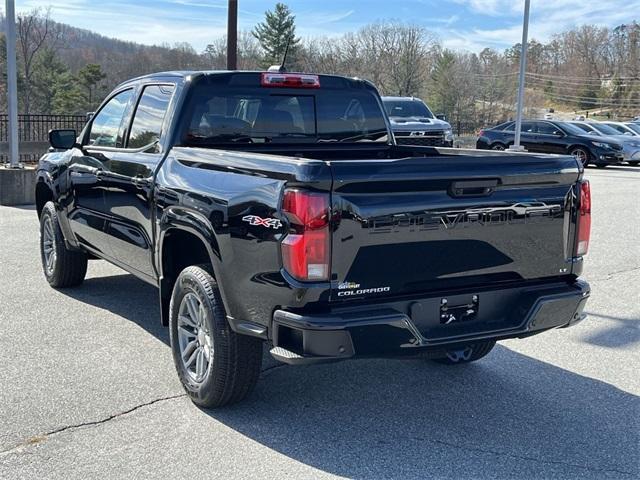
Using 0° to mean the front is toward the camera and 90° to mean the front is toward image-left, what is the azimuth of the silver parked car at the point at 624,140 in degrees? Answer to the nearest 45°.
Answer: approximately 315°

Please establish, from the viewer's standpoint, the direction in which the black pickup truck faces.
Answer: facing away from the viewer and to the left of the viewer

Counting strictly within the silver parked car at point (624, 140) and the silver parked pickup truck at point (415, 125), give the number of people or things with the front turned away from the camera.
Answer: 0

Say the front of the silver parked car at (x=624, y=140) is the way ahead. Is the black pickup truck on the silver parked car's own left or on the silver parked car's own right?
on the silver parked car's own right

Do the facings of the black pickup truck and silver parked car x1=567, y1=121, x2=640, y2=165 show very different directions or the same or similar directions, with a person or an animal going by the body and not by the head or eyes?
very different directions

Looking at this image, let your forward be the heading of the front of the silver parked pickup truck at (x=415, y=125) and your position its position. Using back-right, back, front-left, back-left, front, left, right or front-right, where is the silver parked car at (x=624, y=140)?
left

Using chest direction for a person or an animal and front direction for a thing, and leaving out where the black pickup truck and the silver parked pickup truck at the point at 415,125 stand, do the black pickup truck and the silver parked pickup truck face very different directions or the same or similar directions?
very different directions
